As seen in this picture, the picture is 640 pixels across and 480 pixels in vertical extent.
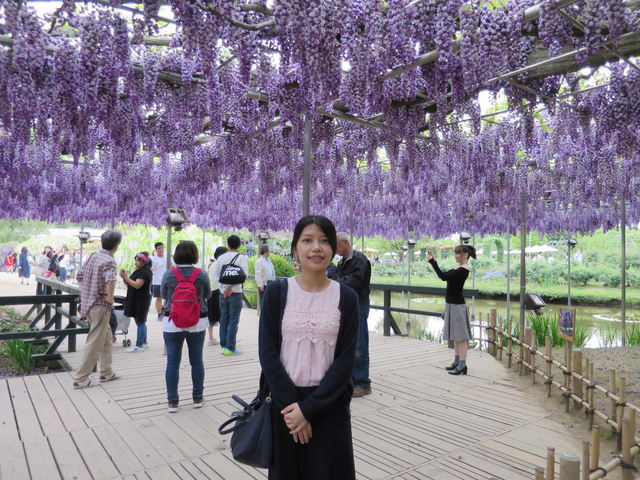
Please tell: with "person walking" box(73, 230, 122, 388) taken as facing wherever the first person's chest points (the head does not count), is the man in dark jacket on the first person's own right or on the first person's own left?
on the first person's own right

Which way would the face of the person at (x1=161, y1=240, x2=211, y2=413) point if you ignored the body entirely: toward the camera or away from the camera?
away from the camera

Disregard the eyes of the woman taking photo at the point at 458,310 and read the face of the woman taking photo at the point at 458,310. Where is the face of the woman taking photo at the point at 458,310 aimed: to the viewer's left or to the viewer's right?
to the viewer's left

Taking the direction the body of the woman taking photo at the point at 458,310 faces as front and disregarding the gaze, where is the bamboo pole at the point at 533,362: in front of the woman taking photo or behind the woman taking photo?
behind

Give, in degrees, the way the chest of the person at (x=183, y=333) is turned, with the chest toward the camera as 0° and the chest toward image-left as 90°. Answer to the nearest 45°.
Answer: approximately 180°

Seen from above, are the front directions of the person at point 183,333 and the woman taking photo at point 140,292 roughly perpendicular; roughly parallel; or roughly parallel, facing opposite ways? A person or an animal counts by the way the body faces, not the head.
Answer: roughly perpendicular

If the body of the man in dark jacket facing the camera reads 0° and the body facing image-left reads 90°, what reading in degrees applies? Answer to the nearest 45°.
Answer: approximately 90°

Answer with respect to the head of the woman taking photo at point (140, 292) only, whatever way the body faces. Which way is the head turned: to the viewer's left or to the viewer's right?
to the viewer's left

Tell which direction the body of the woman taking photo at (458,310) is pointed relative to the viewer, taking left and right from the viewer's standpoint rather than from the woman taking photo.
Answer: facing to the left of the viewer
